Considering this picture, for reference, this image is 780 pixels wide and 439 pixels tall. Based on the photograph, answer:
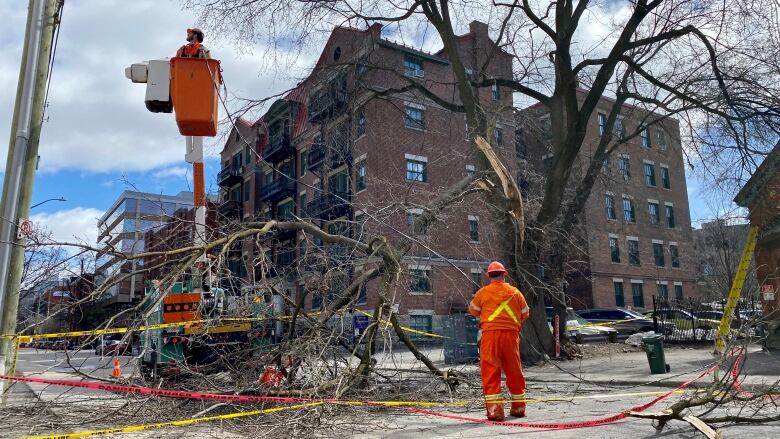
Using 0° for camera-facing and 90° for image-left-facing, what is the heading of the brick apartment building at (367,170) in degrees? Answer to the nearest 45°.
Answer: approximately 45°

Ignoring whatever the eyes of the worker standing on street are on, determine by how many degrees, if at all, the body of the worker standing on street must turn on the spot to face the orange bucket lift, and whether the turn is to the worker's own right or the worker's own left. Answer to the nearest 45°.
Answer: approximately 90° to the worker's own left

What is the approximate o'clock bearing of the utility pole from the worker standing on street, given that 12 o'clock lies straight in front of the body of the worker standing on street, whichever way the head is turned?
The utility pole is roughly at 9 o'clock from the worker standing on street.

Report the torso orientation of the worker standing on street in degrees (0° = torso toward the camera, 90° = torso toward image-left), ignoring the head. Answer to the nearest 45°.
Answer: approximately 180°

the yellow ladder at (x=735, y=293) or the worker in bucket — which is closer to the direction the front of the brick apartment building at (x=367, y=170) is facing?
the worker in bucket

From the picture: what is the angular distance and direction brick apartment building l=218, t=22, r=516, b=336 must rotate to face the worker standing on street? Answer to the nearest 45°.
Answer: approximately 45° to its left
